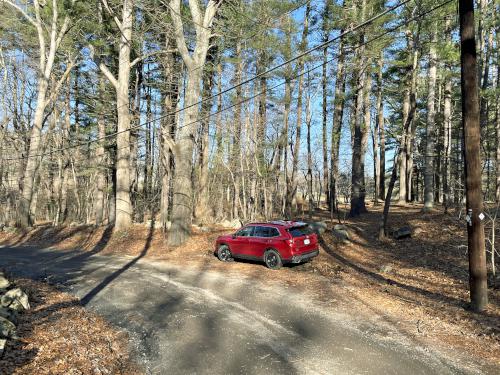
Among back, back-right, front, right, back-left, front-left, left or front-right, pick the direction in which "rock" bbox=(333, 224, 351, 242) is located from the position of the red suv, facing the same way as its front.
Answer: right

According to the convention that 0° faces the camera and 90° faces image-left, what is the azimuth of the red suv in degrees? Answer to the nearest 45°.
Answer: approximately 135°

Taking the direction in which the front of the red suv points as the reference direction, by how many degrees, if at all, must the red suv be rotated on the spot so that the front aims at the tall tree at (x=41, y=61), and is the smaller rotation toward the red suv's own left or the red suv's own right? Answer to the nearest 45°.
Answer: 0° — it already faces it

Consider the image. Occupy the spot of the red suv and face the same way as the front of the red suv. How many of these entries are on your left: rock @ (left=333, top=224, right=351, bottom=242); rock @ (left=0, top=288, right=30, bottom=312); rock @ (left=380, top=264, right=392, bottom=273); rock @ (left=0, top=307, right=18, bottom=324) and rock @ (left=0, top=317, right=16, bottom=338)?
3

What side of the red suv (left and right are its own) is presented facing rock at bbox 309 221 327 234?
right

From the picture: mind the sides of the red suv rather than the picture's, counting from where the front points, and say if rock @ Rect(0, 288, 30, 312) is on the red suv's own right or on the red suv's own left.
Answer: on the red suv's own left

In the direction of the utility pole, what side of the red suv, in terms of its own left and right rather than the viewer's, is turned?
back

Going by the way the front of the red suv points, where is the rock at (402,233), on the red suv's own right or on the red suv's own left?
on the red suv's own right

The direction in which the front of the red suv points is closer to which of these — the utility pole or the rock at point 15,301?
the rock

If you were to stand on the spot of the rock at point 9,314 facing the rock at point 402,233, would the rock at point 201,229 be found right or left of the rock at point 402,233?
left

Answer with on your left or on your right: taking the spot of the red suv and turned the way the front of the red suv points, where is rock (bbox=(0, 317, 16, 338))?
on your left

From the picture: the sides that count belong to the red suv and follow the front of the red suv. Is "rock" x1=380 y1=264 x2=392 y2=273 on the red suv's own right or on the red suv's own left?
on the red suv's own right

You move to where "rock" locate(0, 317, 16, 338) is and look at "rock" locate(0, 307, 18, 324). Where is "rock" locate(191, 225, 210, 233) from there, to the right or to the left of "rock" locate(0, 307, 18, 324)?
right
